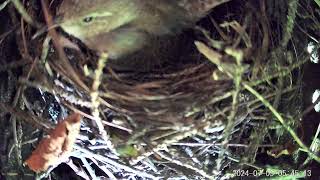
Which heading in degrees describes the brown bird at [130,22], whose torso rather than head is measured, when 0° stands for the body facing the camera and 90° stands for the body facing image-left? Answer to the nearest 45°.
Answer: approximately 90°
